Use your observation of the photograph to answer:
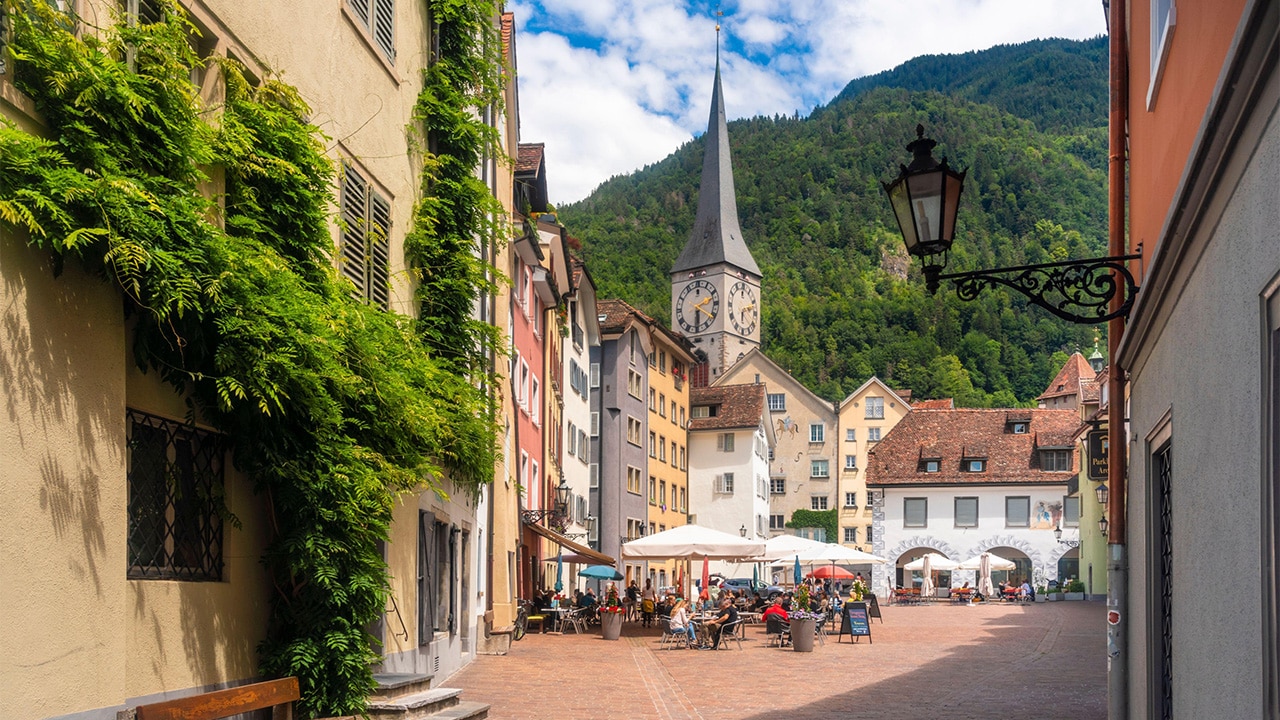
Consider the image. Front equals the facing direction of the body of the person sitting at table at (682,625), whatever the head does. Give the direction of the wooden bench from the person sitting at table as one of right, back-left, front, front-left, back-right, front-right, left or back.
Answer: right

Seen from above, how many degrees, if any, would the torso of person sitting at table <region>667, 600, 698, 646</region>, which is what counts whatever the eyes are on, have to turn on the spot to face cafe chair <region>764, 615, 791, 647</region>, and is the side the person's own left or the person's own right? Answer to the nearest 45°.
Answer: approximately 45° to the person's own left

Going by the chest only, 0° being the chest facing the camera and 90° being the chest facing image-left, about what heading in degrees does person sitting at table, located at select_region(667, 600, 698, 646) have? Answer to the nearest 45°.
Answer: approximately 270°

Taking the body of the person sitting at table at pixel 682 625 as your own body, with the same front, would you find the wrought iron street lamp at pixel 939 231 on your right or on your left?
on your right

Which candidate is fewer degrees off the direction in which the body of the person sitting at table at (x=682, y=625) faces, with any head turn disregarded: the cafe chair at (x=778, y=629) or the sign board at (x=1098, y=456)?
the cafe chair

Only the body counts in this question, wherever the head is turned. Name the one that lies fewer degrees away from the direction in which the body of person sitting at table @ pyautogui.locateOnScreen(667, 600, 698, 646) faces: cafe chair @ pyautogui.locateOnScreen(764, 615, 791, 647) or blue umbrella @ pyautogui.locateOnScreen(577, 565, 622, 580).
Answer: the cafe chair

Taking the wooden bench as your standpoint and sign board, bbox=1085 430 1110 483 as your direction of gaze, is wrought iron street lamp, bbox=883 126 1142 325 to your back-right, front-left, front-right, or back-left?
front-right

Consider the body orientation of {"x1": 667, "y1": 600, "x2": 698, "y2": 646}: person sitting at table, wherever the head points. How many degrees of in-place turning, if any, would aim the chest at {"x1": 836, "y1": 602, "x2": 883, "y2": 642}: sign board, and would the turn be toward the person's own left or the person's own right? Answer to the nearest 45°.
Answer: approximately 45° to the person's own left
